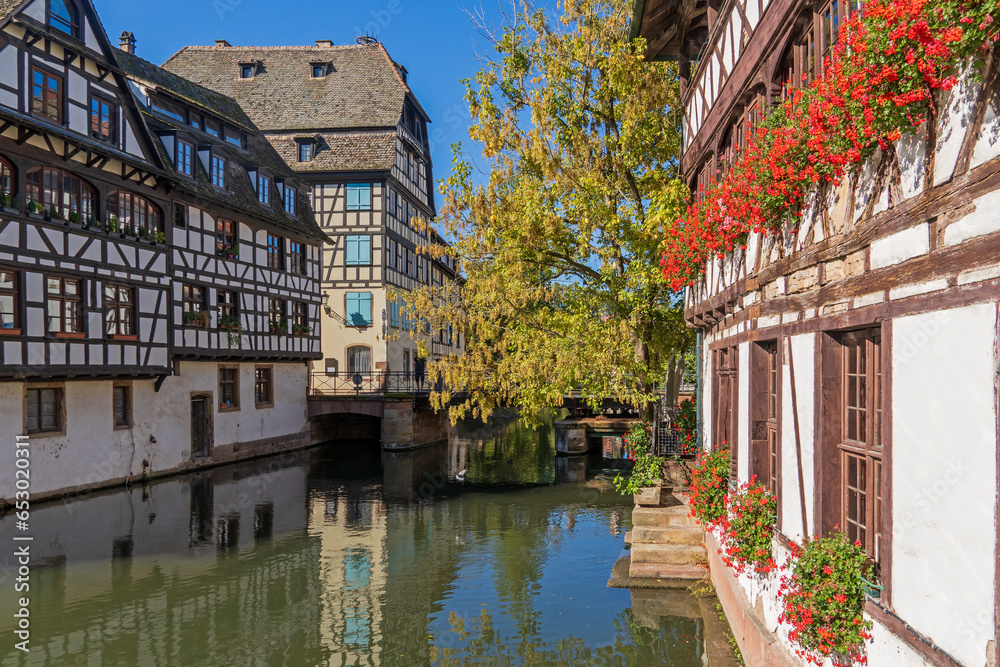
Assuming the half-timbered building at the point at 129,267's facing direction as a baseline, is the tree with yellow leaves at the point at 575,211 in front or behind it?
in front

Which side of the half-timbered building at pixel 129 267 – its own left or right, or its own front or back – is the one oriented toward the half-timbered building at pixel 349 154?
left

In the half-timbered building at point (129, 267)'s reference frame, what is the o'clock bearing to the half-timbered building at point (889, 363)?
the half-timbered building at point (889, 363) is roughly at 1 o'clock from the half-timbered building at point (129, 267).

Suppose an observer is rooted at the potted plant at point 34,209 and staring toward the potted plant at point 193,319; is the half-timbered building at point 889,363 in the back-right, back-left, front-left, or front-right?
back-right

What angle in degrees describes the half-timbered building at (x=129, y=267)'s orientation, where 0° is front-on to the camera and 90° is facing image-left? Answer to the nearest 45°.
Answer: approximately 315°
